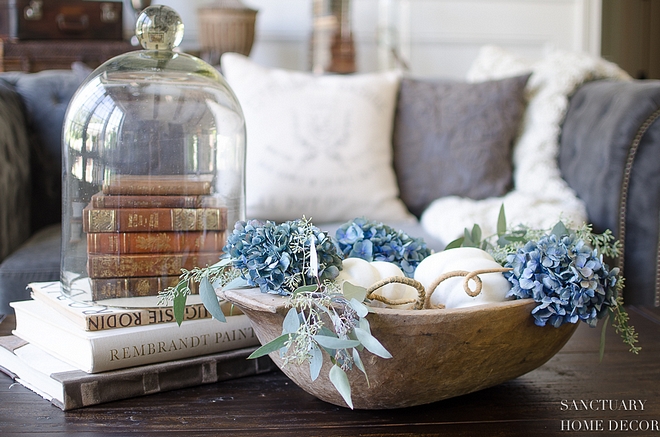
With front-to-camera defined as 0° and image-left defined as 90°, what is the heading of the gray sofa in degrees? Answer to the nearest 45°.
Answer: approximately 0°

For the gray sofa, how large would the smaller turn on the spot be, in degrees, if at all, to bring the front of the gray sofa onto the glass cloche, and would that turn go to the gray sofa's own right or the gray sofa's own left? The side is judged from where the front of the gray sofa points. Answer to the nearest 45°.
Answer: approximately 45° to the gray sofa's own right

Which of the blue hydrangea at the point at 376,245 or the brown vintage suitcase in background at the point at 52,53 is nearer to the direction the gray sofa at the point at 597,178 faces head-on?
the blue hydrangea
